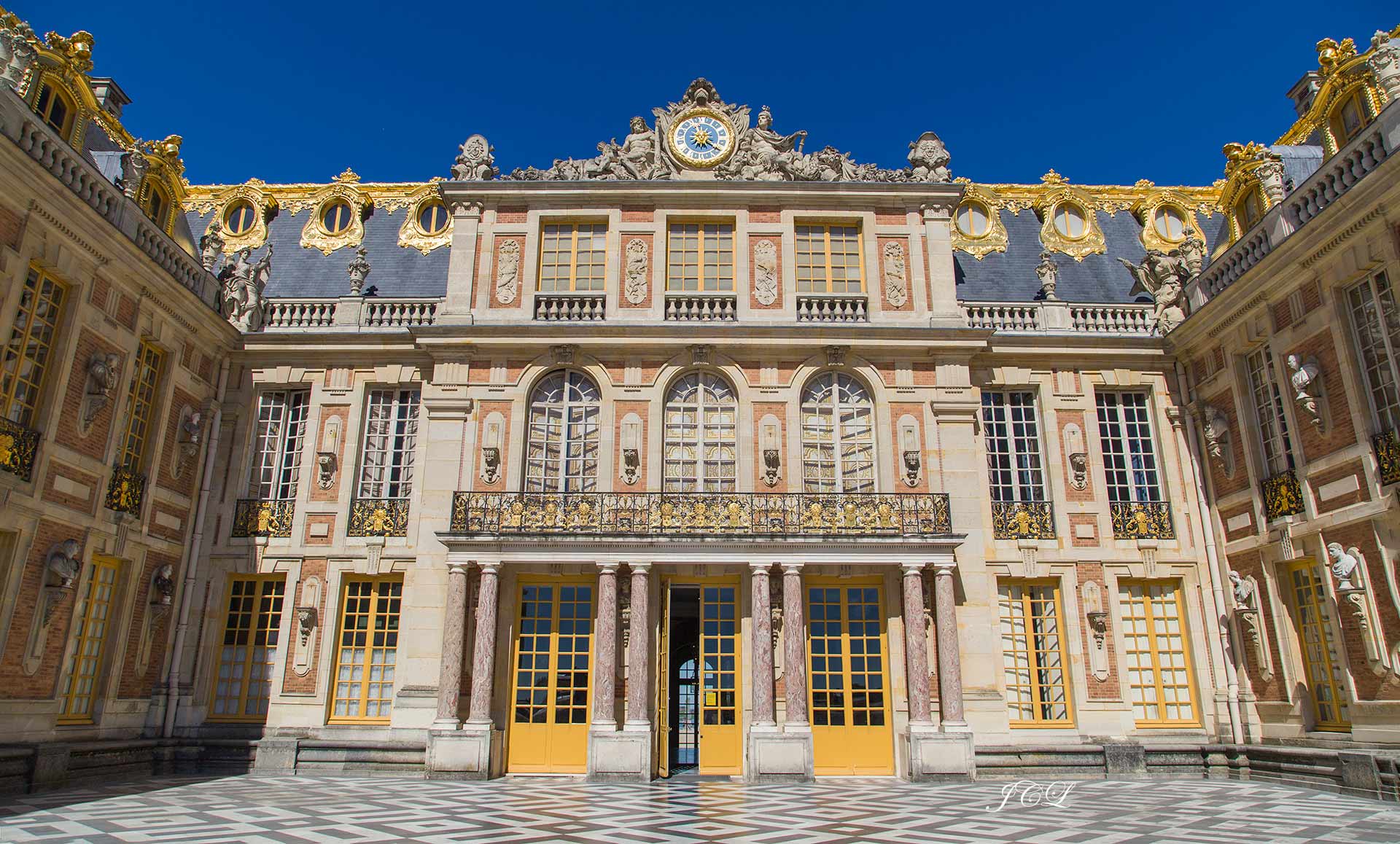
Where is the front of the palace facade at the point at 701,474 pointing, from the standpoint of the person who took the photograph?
facing the viewer
